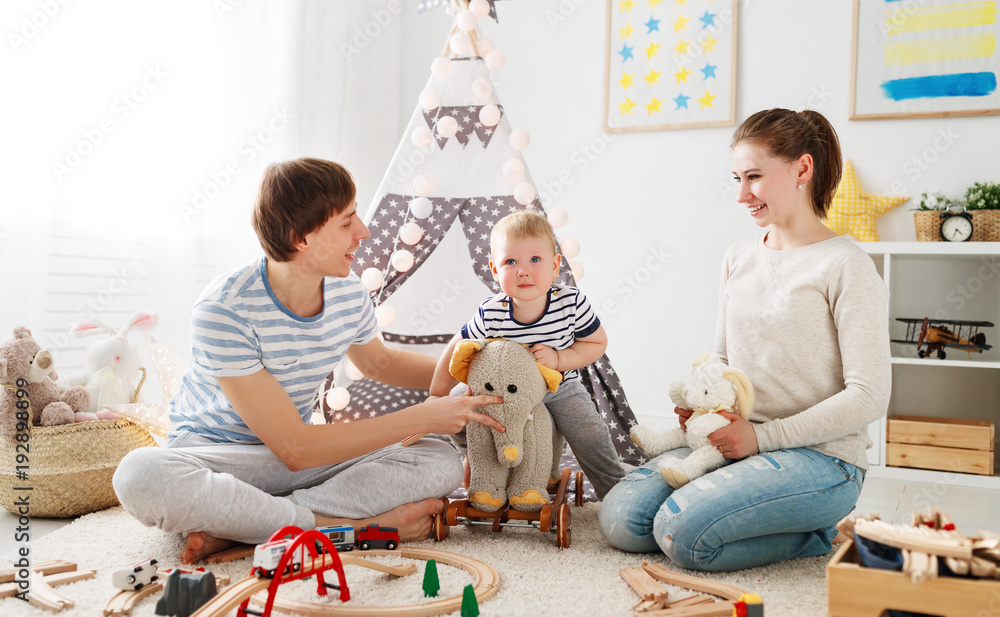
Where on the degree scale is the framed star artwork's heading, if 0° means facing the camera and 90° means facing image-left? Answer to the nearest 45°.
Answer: approximately 0°

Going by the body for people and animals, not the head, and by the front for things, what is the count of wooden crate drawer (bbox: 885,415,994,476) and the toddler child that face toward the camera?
2

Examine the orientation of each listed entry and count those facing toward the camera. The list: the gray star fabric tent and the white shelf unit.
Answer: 2

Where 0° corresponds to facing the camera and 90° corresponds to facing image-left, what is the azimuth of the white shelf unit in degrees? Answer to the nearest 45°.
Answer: approximately 0°

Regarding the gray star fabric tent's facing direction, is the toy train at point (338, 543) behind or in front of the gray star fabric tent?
in front

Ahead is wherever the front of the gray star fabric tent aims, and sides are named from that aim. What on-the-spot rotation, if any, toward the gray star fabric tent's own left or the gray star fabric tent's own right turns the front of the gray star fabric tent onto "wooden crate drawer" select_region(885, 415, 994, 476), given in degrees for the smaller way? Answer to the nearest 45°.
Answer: approximately 90° to the gray star fabric tent's own left
